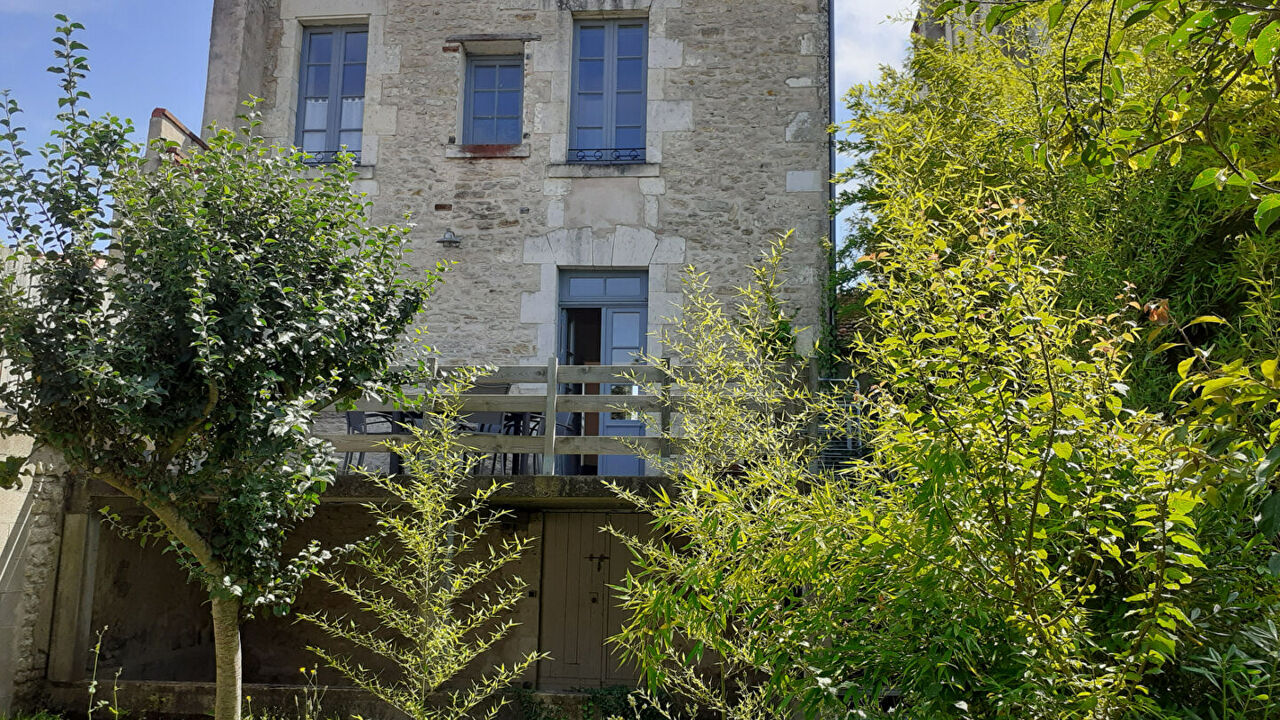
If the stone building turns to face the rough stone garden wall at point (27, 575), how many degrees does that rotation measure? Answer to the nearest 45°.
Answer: approximately 90° to its right

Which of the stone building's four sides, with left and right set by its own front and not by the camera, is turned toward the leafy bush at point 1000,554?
front

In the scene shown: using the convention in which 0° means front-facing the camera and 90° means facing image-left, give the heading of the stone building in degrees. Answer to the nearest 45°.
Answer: approximately 0°

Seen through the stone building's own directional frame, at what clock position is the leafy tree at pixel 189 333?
The leafy tree is roughly at 1 o'clock from the stone building.
